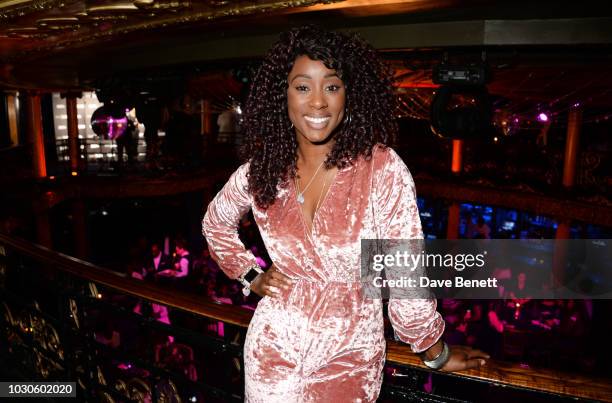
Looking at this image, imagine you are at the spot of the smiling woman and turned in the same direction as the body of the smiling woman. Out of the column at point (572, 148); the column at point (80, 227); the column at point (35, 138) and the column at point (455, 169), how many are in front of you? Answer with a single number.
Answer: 0

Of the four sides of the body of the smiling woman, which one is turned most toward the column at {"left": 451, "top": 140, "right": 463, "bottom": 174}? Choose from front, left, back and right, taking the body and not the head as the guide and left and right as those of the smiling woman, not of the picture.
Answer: back

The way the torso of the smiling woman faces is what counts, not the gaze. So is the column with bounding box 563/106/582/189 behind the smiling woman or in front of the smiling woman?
behind

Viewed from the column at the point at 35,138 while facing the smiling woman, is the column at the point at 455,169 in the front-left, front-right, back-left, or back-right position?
front-left

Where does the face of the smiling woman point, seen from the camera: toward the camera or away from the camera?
toward the camera

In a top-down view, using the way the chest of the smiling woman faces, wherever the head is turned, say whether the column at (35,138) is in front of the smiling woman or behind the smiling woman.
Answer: behind

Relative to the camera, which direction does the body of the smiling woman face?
toward the camera

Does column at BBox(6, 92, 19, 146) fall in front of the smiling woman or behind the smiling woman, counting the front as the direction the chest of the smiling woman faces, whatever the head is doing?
behind

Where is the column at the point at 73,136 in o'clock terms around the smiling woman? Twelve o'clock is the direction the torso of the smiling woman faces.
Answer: The column is roughly at 5 o'clock from the smiling woman.

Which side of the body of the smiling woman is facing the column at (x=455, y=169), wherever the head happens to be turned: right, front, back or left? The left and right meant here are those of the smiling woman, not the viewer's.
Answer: back

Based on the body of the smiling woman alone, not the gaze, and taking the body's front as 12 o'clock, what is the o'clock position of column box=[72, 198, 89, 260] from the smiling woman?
The column is roughly at 5 o'clock from the smiling woman.

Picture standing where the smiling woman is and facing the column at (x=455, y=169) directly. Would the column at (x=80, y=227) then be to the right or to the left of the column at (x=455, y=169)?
left
